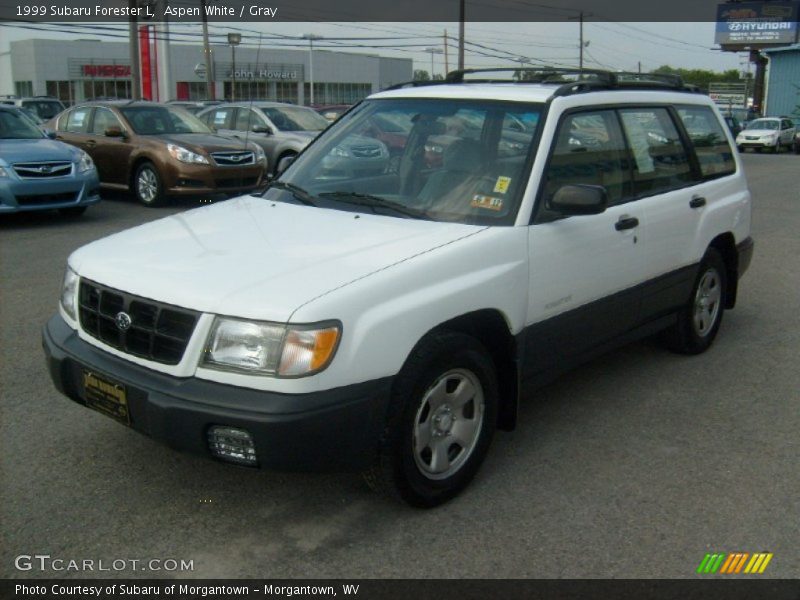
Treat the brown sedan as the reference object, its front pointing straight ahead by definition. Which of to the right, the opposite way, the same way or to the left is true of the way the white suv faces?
to the right

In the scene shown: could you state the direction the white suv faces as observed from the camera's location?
facing the viewer and to the left of the viewer

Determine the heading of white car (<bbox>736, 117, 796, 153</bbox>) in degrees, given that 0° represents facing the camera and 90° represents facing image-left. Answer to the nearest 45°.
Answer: approximately 45°

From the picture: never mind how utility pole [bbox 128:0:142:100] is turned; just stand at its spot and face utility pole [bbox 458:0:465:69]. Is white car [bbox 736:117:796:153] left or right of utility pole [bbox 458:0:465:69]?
right

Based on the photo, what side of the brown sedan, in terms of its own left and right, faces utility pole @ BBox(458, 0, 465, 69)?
left

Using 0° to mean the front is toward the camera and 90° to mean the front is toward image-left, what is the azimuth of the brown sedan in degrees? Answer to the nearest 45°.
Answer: approximately 315°

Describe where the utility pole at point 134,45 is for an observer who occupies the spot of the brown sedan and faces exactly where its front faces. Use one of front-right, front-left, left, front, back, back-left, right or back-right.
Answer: back-left

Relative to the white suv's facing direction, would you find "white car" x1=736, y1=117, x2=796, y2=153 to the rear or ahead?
to the rear

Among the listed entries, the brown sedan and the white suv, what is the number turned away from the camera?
0

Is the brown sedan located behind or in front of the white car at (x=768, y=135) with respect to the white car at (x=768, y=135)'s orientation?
in front

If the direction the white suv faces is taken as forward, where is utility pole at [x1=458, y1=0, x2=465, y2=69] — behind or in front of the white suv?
behind

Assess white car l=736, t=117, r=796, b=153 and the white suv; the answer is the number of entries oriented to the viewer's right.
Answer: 0
